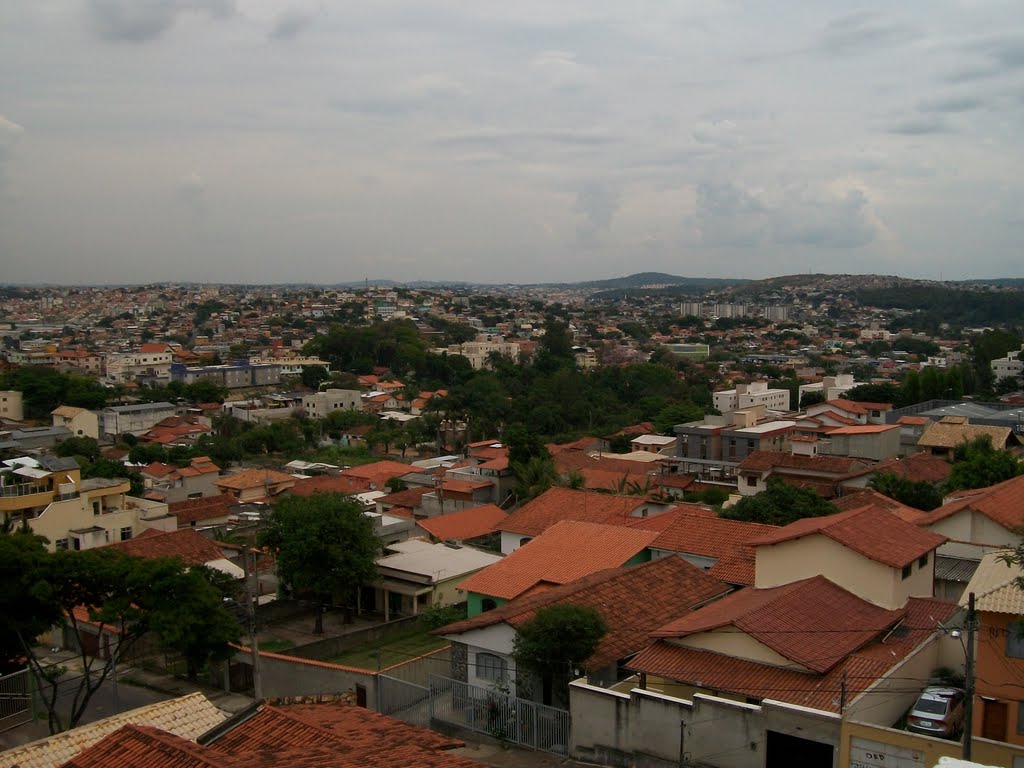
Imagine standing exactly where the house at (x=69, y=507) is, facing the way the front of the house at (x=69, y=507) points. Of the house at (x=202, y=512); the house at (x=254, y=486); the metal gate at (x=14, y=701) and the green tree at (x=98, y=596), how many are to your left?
2

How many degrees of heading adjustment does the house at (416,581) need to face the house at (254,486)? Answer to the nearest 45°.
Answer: approximately 135° to its right

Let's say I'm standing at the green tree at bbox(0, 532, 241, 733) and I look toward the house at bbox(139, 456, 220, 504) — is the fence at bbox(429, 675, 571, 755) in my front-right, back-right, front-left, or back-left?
back-right

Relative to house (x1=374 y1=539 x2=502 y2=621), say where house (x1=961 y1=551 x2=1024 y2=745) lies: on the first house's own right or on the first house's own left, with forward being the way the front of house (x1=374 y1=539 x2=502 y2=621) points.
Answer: on the first house's own left

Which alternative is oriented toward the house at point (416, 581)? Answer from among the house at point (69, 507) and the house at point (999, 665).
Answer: the house at point (69, 507)

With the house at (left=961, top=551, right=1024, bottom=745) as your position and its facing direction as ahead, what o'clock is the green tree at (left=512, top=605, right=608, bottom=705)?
The green tree is roughly at 3 o'clock from the house.

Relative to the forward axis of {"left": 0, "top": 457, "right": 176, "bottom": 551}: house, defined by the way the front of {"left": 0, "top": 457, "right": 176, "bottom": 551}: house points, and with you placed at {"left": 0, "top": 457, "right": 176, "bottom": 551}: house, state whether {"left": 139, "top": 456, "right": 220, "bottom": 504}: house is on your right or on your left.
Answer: on your left
